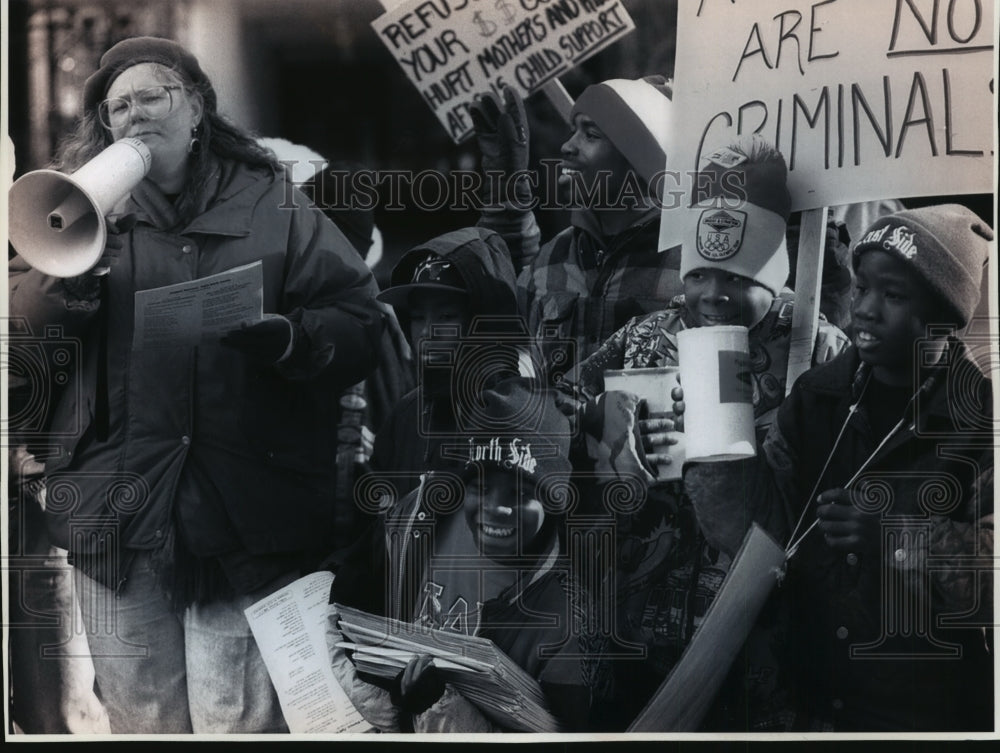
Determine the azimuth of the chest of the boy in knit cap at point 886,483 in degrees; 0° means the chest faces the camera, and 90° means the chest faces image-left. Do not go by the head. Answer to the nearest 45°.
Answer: approximately 45°

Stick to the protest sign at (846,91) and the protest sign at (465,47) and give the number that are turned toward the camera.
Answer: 2

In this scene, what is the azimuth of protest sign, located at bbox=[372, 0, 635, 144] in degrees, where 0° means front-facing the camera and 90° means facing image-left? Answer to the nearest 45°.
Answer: approximately 0°

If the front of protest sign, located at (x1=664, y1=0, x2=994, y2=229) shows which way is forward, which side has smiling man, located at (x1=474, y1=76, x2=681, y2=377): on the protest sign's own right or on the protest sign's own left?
on the protest sign's own right

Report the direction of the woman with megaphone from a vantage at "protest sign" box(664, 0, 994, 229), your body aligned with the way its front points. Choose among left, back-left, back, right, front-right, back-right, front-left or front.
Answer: right

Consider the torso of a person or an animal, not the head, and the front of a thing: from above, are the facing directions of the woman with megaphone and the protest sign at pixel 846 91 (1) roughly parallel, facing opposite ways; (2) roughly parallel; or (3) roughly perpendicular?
roughly parallel

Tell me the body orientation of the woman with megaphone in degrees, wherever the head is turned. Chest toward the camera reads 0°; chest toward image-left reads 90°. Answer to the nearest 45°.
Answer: approximately 45°

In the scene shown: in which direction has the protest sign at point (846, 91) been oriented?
toward the camera

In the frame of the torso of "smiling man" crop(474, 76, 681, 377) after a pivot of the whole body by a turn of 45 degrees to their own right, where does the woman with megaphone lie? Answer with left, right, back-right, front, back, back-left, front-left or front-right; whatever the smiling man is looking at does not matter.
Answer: front

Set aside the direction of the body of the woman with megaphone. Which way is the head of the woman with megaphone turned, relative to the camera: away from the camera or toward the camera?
toward the camera

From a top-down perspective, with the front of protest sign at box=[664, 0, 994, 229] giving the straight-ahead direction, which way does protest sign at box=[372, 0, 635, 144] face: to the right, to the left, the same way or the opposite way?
the same way
